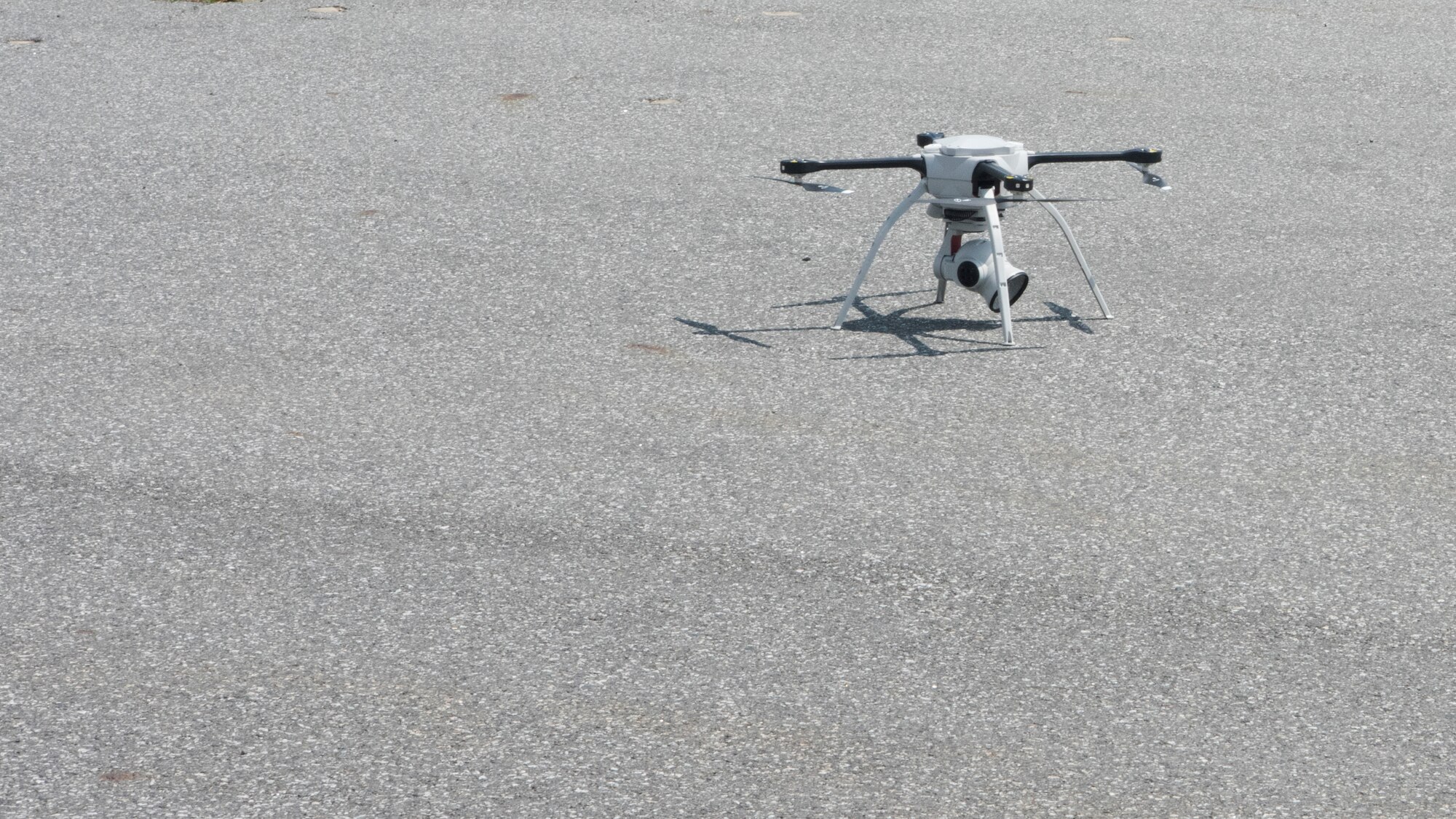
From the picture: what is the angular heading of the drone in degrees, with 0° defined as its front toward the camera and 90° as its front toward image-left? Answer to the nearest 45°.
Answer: approximately 315°
